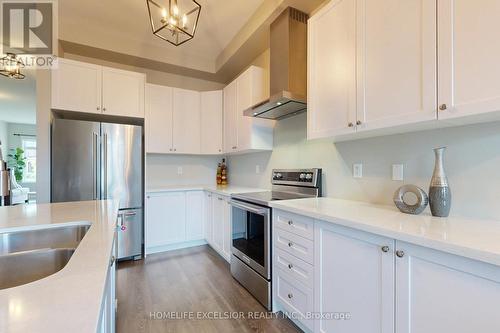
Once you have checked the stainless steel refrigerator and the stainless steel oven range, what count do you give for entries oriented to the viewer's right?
0

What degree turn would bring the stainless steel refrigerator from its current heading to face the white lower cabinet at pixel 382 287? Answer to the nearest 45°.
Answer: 0° — it already faces it

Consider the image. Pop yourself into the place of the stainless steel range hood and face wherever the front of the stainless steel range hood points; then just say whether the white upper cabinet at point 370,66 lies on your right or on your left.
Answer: on your left

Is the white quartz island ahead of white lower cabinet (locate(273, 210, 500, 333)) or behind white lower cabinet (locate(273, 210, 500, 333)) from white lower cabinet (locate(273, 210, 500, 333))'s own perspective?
ahead

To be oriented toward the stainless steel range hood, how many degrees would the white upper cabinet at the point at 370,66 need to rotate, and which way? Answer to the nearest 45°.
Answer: approximately 90° to its right

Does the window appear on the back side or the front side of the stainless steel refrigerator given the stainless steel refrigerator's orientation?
on the back side

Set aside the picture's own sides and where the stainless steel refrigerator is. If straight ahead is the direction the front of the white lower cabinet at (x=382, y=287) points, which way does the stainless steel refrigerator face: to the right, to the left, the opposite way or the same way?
to the left

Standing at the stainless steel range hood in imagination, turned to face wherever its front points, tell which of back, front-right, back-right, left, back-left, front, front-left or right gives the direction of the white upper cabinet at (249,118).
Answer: right

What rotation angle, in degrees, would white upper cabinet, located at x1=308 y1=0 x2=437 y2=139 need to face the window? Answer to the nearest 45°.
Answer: approximately 45° to its right

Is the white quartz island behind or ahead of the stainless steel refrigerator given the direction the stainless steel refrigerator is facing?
ahead

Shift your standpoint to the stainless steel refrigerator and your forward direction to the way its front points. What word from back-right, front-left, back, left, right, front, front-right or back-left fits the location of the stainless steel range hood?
front-left

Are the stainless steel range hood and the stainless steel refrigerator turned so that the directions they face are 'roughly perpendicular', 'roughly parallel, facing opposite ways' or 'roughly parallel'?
roughly perpendicular

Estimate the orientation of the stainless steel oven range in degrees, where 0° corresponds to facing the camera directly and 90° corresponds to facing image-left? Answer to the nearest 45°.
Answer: approximately 45°

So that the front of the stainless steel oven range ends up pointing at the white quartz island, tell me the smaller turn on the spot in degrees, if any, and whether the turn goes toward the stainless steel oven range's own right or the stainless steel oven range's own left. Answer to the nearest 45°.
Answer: approximately 45° to the stainless steel oven range's own left
